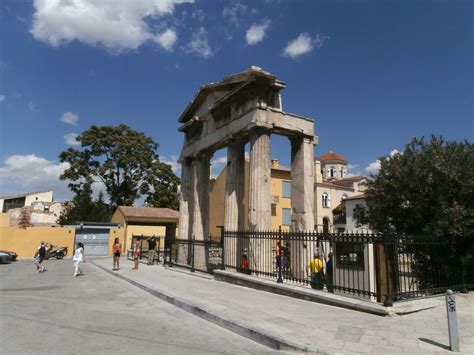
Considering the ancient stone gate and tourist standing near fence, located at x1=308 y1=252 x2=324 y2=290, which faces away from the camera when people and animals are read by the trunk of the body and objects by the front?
the tourist standing near fence

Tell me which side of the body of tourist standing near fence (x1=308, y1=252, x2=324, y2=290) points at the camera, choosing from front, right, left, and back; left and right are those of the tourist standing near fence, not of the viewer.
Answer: back

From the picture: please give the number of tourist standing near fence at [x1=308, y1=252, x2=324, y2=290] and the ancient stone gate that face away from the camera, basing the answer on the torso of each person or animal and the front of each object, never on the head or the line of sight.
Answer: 1

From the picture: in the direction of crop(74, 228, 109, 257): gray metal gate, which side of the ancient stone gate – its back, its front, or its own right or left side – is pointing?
right

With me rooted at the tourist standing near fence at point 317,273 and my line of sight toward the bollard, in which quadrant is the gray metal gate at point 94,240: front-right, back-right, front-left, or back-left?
back-right

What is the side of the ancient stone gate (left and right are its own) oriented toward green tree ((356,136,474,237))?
left

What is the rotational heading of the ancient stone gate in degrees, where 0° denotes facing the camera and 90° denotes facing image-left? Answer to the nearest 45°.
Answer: approximately 45°

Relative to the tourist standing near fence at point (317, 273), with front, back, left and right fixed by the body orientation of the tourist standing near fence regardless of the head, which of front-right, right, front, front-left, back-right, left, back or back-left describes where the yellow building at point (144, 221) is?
front-left

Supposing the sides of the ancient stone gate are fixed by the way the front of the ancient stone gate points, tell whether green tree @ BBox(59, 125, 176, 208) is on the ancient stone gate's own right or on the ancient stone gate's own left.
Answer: on the ancient stone gate's own right

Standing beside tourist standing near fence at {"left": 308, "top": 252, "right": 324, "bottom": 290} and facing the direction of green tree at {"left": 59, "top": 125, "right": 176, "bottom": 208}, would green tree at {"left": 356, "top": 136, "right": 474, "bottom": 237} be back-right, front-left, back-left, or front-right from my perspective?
back-right
